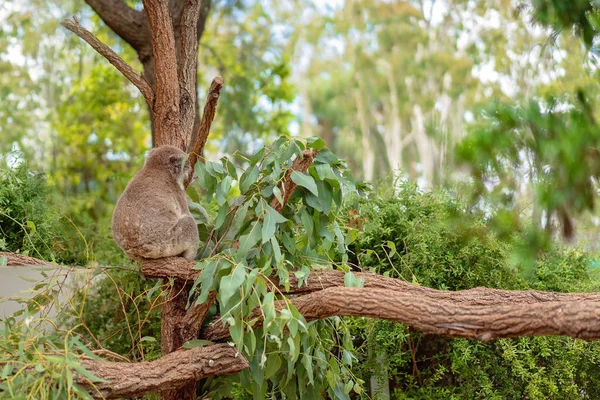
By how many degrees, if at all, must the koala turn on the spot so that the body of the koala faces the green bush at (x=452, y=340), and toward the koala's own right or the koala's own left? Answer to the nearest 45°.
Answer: approximately 45° to the koala's own right

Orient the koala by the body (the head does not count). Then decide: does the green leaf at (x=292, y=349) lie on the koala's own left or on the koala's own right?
on the koala's own right

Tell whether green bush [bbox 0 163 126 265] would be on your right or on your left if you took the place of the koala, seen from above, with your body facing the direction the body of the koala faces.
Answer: on your left

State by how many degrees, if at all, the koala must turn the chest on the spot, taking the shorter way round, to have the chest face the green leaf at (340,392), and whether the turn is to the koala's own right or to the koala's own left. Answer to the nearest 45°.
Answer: approximately 45° to the koala's own right

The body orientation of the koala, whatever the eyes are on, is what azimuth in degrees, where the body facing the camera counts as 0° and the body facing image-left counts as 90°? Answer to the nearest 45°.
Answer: approximately 225°
